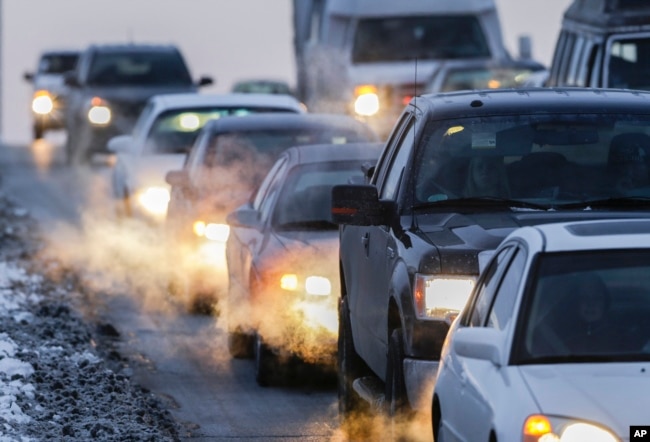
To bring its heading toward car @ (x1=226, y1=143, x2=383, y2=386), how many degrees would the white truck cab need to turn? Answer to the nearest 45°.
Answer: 0° — it already faces it

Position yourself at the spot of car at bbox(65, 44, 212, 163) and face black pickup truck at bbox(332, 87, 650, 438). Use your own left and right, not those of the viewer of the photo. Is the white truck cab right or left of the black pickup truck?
left

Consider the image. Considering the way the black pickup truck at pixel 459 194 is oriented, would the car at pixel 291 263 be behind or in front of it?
behind
